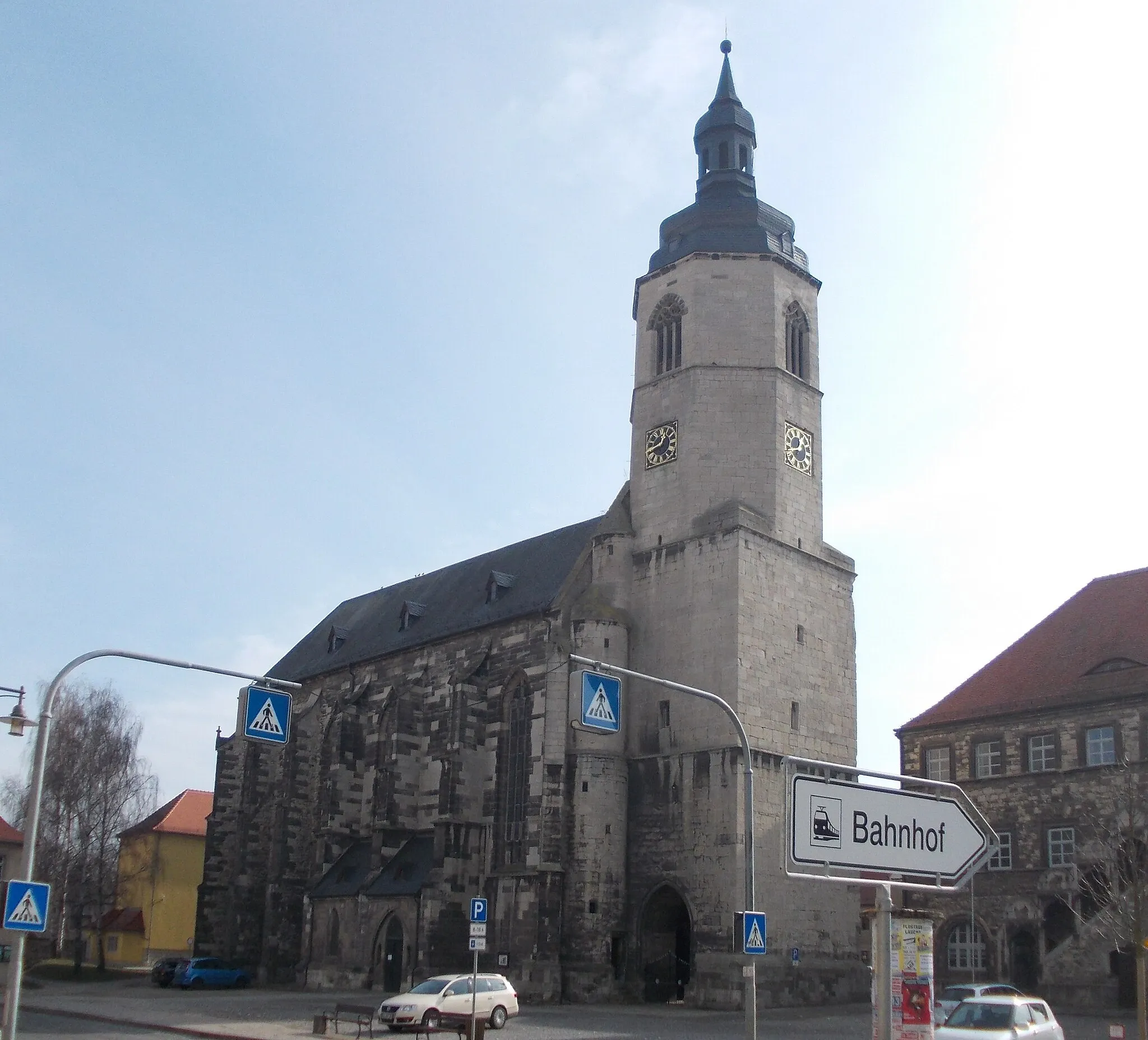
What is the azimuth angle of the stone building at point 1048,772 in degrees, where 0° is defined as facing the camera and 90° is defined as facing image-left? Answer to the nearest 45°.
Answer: approximately 45°

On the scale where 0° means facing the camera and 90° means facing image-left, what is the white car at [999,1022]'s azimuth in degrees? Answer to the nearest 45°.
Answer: approximately 45°

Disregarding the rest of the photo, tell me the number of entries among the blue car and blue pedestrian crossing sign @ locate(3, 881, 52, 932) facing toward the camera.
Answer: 1

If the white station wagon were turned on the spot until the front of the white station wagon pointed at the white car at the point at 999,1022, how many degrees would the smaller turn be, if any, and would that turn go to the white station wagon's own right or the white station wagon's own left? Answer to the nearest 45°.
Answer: approximately 90° to the white station wagon's own left

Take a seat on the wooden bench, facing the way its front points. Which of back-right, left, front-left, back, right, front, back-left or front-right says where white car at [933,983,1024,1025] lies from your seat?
back-left

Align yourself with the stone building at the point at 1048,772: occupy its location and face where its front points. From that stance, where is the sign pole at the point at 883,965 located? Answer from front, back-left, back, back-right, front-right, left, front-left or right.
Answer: front-left

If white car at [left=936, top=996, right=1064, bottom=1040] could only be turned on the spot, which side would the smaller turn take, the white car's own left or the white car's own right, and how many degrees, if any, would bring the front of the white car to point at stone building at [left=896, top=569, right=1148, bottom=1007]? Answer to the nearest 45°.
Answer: approximately 135° to the white car's own right

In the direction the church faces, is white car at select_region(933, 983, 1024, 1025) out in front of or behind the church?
in front

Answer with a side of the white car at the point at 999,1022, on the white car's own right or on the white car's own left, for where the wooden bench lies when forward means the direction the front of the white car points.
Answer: on the white car's own right
